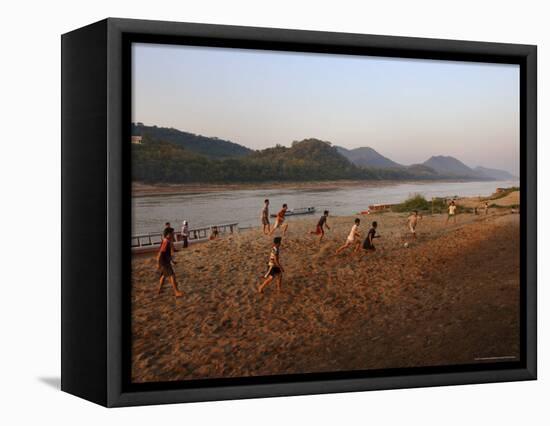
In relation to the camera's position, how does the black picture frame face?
facing the viewer and to the right of the viewer
